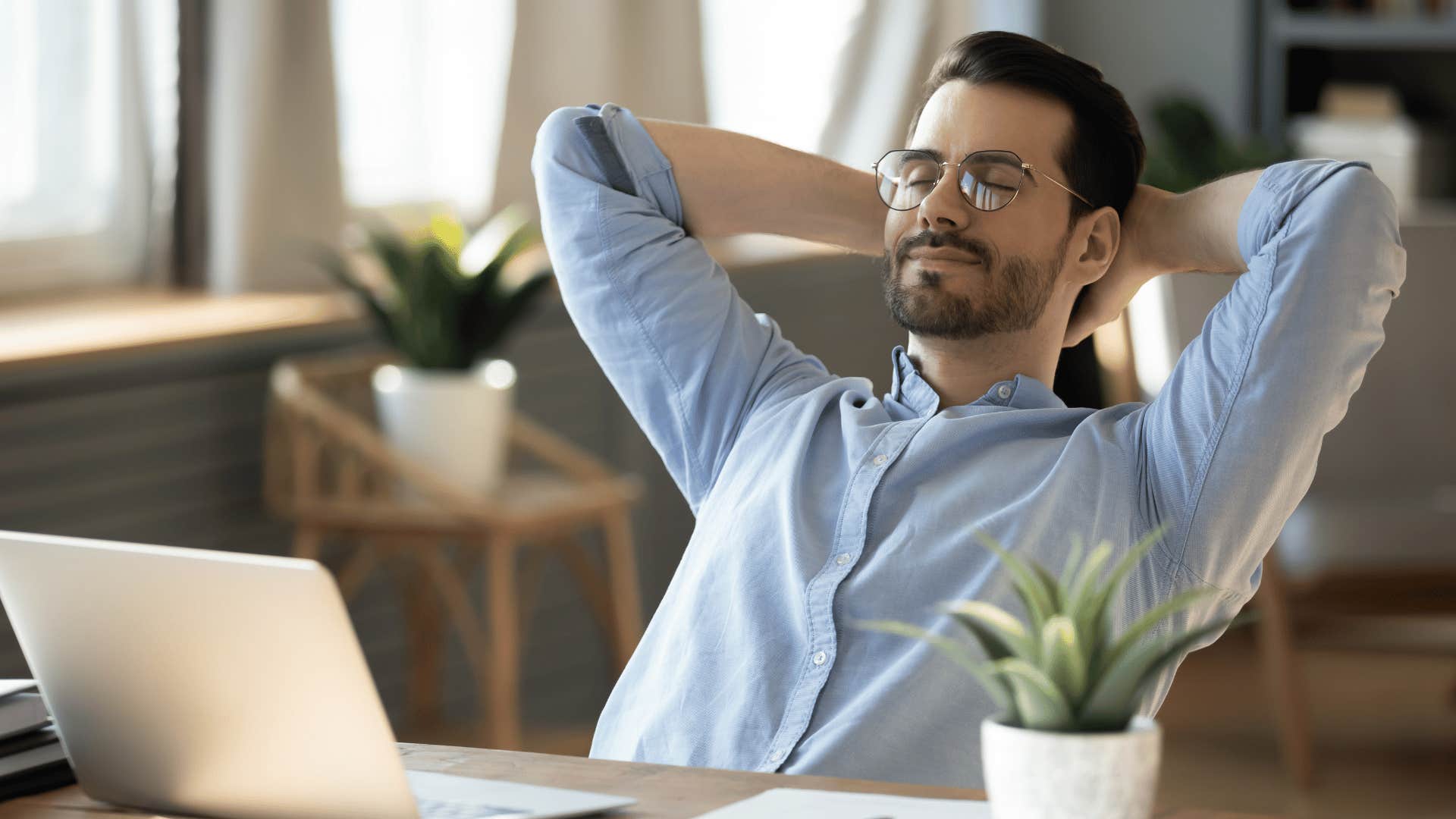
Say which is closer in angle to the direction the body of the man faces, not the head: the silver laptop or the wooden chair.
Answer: the silver laptop

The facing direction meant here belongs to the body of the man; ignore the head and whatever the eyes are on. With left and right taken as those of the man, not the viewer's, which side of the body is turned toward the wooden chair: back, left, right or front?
right

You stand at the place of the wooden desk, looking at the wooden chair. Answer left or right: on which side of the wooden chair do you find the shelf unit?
right

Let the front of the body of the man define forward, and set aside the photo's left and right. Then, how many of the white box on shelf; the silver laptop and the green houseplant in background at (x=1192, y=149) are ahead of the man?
1

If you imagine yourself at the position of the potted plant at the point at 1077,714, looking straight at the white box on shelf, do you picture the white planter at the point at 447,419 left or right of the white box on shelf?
left

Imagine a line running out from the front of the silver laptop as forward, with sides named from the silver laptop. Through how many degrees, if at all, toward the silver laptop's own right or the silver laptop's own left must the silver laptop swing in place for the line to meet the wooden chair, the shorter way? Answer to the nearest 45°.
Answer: approximately 45° to the silver laptop's own left

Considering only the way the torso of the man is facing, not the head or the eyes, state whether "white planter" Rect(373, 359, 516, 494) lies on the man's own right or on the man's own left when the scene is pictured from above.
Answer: on the man's own right

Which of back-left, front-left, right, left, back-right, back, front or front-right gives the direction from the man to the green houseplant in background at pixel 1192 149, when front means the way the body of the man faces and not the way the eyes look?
back-right

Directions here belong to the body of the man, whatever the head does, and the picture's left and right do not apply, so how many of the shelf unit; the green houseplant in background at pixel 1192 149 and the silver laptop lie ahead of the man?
1

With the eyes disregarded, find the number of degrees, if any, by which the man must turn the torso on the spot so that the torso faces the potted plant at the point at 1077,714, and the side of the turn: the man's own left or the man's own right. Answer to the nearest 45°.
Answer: approximately 45° to the man's own left

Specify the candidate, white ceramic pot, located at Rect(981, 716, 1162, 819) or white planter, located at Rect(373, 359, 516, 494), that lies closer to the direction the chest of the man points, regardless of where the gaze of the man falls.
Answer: the white ceramic pot

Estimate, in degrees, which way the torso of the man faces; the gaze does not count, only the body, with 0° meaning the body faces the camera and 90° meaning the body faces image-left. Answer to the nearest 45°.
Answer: approximately 45°

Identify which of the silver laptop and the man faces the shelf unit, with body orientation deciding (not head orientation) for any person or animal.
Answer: the silver laptop

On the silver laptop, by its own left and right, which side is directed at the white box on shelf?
front

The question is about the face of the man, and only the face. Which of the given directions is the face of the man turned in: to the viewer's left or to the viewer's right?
to the viewer's left

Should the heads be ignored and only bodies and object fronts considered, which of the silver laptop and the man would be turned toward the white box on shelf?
the silver laptop

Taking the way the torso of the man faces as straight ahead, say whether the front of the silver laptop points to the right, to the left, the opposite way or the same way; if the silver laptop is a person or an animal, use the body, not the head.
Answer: the opposite way

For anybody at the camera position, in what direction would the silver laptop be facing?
facing away from the viewer and to the right of the viewer
